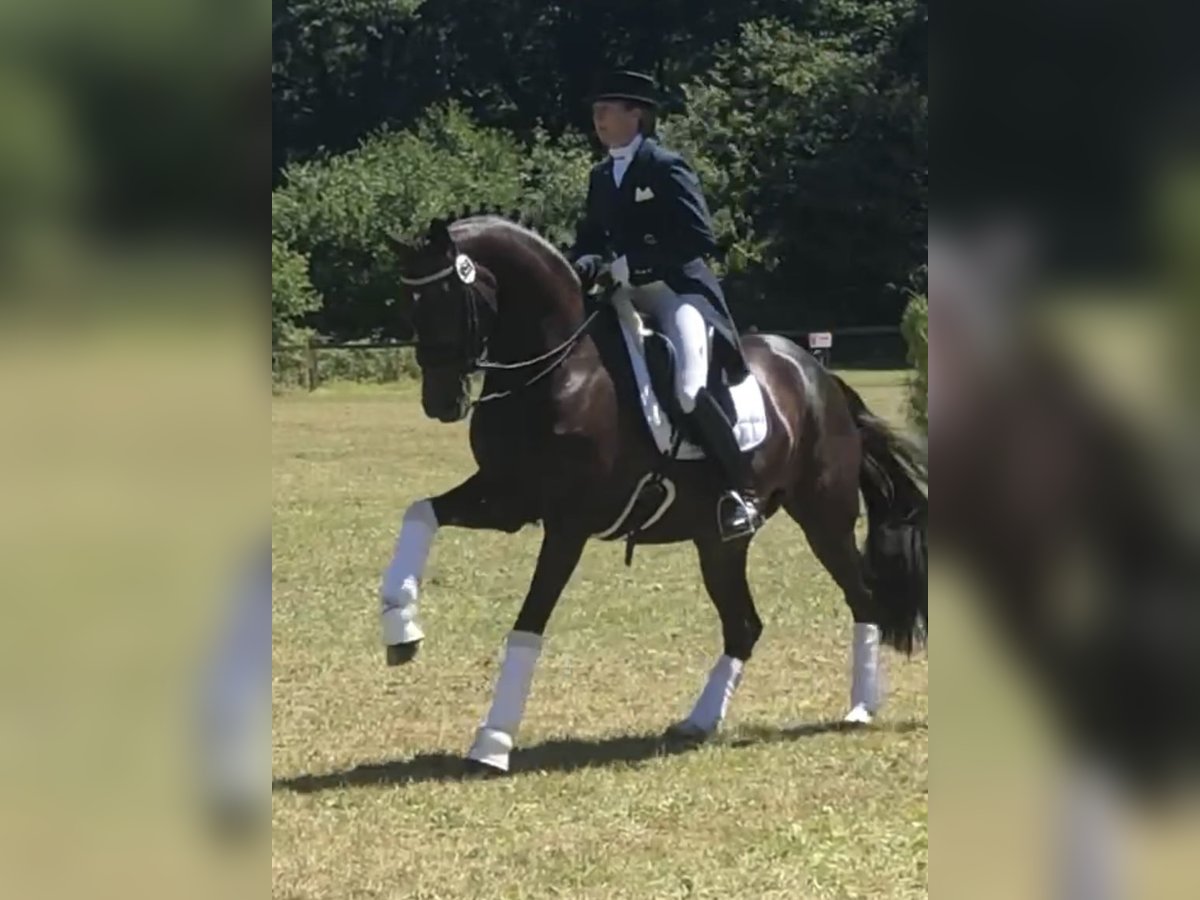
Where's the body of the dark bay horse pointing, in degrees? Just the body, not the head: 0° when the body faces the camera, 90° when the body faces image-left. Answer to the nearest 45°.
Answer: approximately 45°

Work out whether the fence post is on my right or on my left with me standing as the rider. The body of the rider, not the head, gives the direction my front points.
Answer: on my right

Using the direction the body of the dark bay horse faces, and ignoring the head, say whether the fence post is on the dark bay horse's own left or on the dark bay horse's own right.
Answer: on the dark bay horse's own right

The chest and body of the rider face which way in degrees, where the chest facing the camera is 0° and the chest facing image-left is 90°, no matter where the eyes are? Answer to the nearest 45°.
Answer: approximately 45°
